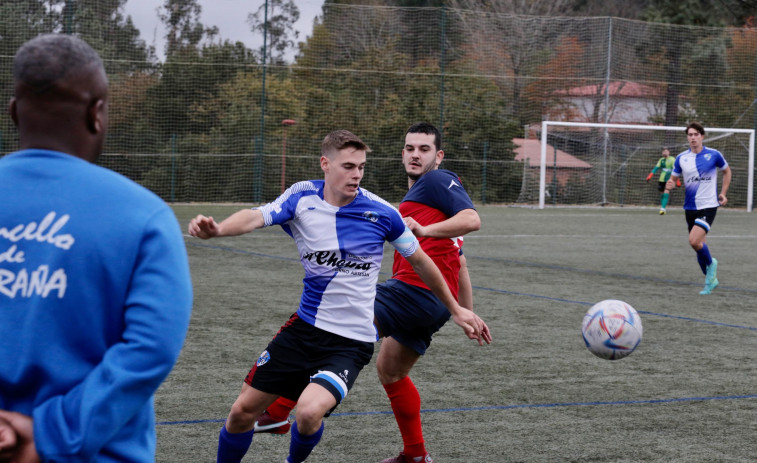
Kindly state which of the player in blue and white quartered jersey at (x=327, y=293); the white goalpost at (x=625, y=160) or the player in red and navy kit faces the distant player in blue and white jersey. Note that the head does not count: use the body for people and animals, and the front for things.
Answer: the white goalpost

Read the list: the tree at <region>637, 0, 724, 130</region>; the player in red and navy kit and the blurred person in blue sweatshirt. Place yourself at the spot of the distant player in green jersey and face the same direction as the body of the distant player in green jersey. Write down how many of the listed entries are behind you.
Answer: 1

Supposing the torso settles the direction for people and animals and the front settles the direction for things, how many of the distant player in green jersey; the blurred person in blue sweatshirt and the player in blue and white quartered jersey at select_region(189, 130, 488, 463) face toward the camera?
2

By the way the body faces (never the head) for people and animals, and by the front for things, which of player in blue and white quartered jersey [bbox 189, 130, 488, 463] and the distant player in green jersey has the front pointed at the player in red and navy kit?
the distant player in green jersey

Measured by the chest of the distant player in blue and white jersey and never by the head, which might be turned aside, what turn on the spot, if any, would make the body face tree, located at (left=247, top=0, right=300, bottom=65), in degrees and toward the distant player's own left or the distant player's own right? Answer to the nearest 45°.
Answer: approximately 135° to the distant player's own right

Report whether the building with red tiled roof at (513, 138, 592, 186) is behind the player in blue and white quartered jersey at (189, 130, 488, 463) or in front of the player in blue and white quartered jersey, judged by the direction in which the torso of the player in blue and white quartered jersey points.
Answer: behind

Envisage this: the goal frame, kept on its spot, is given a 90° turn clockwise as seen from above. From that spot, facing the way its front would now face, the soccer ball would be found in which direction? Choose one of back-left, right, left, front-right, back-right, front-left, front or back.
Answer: left

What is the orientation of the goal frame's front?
toward the camera

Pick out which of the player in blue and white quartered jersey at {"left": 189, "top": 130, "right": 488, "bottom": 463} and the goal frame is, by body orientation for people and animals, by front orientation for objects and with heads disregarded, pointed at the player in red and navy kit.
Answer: the goal frame

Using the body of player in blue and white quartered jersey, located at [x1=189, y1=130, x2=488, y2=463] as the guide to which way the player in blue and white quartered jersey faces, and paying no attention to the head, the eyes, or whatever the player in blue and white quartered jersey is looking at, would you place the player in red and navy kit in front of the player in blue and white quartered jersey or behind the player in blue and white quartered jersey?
behind

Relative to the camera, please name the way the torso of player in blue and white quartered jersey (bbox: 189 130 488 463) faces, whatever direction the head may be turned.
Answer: toward the camera

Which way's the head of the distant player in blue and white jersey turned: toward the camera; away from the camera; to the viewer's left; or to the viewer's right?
toward the camera

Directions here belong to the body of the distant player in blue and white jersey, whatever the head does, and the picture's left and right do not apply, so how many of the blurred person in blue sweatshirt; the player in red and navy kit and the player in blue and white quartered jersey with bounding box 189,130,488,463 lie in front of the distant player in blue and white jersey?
3

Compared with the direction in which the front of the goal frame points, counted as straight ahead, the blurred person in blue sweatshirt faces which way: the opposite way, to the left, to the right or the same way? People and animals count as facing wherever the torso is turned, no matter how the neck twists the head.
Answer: the opposite way

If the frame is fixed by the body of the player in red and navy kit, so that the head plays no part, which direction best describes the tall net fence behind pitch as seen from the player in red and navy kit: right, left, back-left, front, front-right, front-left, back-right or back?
back-right

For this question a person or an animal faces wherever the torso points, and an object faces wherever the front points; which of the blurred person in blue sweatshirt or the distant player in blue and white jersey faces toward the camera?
the distant player in blue and white jersey

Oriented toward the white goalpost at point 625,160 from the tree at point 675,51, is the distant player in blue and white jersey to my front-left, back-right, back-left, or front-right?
front-left

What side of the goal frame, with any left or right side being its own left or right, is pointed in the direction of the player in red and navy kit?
front

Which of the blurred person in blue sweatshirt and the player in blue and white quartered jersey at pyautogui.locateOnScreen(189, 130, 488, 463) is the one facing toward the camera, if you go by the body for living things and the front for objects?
the player in blue and white quartered jersey

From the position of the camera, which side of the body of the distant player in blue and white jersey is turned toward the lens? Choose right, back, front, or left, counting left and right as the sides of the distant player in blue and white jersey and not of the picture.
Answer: front
